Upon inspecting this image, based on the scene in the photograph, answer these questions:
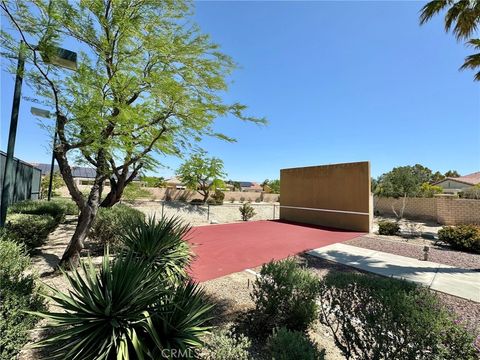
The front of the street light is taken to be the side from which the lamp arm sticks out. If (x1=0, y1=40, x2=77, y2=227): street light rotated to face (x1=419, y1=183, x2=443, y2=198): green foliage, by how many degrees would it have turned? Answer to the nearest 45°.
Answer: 0° — it already faces it

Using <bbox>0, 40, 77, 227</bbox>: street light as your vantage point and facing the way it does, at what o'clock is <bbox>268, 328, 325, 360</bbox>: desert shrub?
The desert shrub is roughly at 2 o'clock from the street light.

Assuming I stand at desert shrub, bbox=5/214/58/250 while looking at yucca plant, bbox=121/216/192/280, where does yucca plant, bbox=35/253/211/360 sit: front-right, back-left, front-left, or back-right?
front-right

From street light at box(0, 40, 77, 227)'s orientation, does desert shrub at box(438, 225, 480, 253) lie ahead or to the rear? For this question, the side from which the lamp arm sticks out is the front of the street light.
ahead

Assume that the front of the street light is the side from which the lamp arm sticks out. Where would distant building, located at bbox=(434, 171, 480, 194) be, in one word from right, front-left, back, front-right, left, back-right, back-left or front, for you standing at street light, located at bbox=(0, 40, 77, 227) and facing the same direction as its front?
front

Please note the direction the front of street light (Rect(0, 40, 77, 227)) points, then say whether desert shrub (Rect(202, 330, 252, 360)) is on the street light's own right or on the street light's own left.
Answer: on the street light's own right

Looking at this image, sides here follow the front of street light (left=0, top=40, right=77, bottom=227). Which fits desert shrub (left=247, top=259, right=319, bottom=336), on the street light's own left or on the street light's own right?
on the street light's own right

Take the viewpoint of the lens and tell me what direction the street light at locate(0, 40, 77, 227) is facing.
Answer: facing to the right of the viewer

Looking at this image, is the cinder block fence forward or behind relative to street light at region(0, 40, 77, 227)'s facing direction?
forward

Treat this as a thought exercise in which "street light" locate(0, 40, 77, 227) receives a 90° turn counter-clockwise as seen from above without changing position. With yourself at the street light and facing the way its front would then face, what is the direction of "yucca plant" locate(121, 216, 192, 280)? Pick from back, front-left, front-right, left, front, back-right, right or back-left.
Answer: back-right
